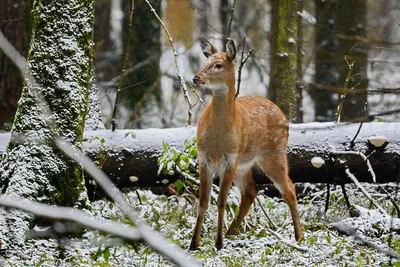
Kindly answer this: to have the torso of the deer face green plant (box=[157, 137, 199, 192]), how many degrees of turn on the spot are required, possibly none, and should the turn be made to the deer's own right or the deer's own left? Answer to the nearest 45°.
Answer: approximately 90° to the deer's own right

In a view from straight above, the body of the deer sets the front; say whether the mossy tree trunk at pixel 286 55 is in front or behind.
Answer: behind

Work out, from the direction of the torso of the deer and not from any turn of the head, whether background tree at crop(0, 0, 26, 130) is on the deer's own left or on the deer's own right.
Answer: on the deer's own right

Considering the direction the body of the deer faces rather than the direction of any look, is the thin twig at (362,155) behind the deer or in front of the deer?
behind

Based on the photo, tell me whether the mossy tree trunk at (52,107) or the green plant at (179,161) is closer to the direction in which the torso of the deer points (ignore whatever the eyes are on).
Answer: the mossy tree trunk

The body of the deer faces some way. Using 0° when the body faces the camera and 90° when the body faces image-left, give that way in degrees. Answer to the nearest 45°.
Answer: approximately 45°
